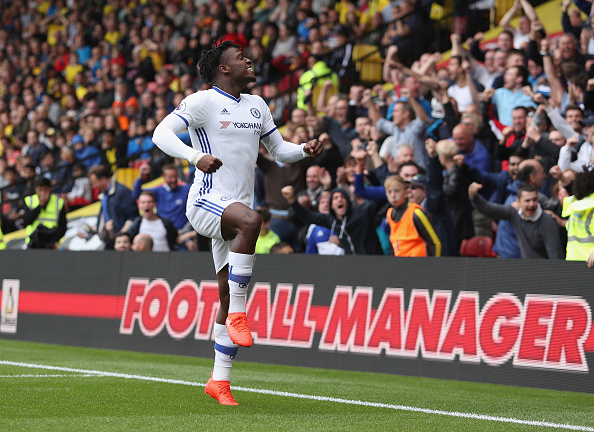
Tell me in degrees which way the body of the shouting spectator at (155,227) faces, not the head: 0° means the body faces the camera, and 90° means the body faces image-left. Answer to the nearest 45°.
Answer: approximately 0°

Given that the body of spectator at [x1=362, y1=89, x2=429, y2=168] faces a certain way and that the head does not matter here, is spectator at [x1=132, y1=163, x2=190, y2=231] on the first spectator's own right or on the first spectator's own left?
on the first spectator's own right

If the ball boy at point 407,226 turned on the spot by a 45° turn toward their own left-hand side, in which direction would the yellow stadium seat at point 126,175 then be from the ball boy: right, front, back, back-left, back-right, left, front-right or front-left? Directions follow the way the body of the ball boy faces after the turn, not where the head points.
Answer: back-right

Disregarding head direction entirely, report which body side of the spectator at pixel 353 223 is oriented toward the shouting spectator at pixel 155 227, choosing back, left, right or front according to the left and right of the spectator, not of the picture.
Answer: right

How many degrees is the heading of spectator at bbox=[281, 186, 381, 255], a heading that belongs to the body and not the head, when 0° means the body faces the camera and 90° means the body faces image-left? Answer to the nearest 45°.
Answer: approximately 45°
